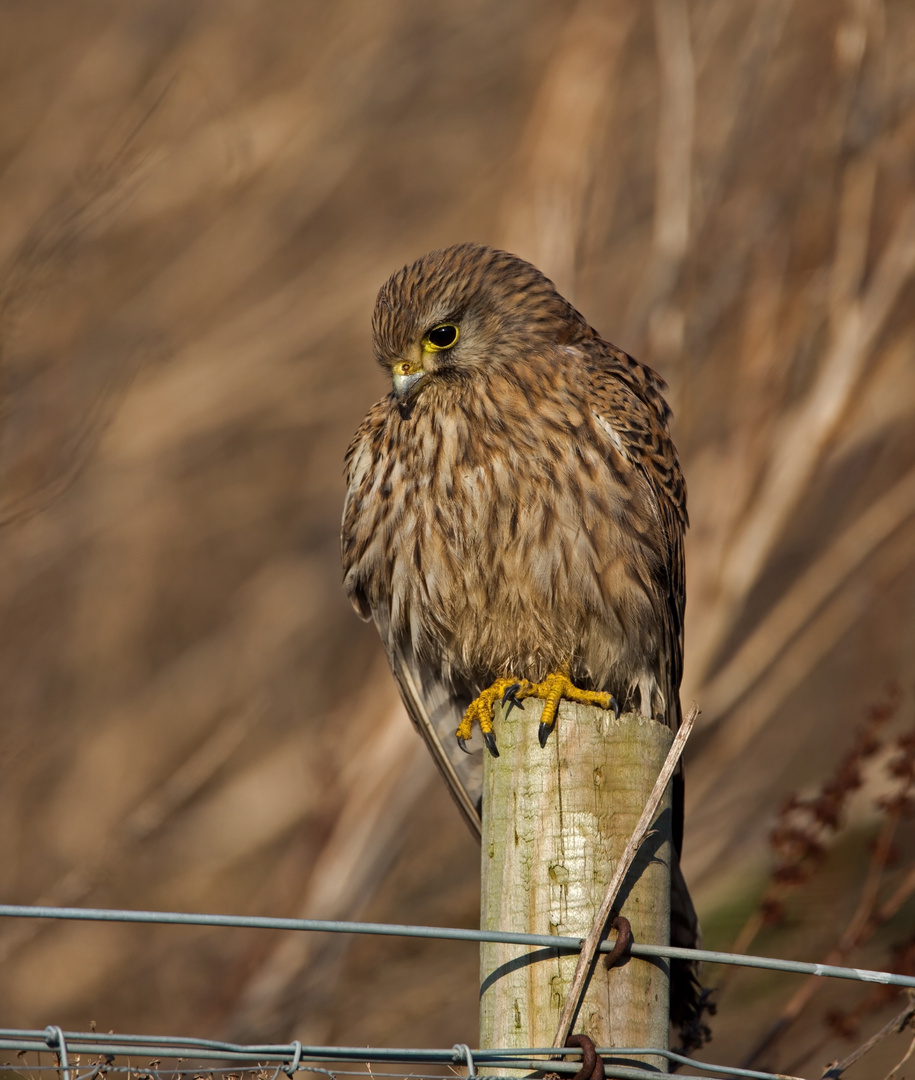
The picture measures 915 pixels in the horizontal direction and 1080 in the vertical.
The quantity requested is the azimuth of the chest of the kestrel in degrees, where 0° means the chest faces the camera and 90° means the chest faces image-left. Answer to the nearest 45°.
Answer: approximately 45°
